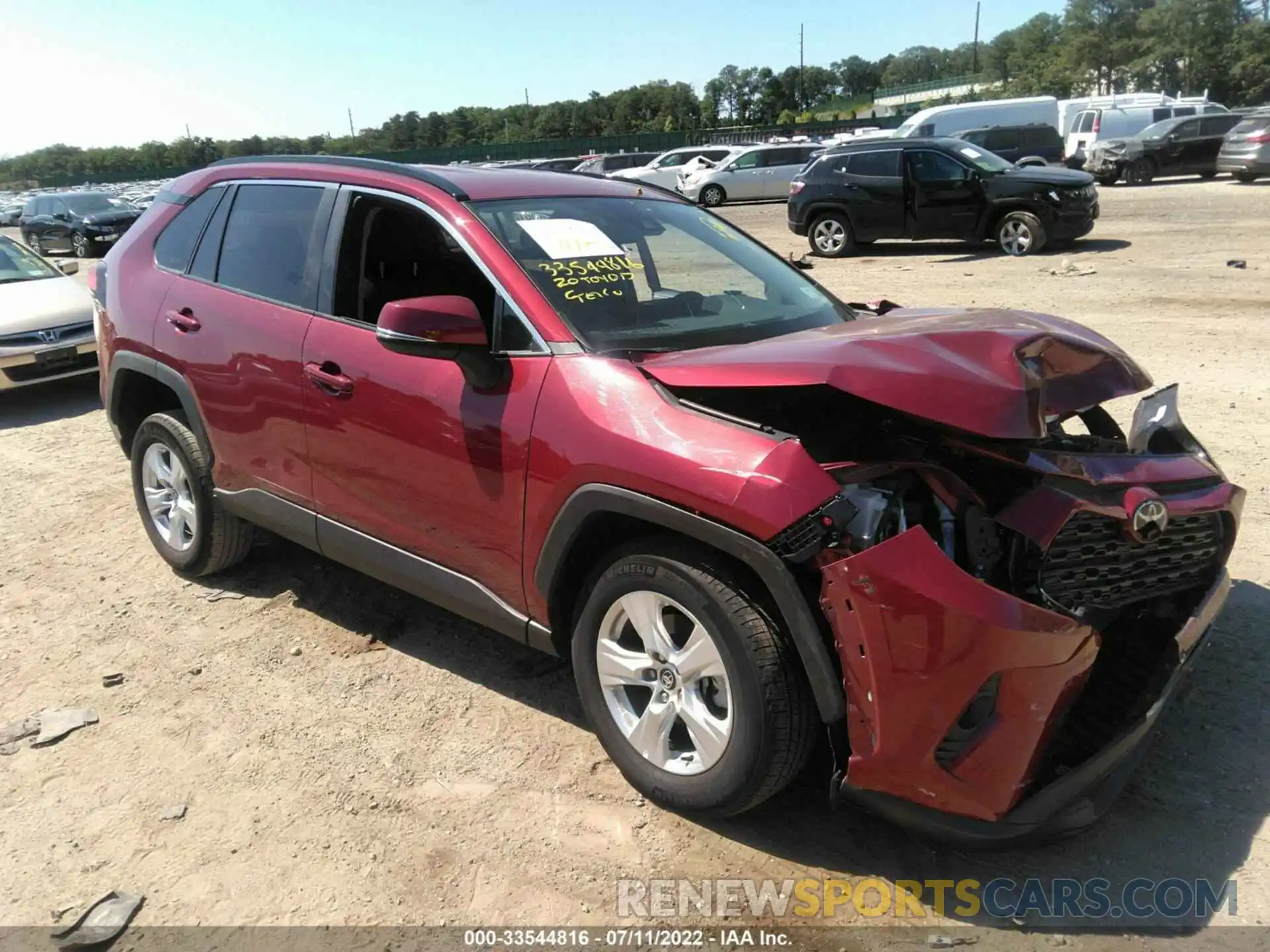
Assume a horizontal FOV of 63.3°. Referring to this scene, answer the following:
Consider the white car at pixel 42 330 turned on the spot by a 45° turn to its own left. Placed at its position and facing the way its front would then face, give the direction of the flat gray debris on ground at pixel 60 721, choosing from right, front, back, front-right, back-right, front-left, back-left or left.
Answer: right

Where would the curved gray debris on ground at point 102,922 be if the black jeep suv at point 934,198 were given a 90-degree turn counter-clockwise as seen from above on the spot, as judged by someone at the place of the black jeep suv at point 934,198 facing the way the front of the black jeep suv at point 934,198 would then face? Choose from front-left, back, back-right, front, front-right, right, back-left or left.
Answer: back

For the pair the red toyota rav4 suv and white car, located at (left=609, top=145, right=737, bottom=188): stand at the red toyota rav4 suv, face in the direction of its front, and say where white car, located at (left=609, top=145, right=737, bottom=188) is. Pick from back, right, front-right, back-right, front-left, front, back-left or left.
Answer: back-left

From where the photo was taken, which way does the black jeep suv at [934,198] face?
to the viewer's right

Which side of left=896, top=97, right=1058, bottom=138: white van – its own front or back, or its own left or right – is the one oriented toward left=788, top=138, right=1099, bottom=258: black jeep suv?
left

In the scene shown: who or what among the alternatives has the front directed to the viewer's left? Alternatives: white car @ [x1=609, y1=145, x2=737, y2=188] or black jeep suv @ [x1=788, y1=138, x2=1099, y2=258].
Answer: the white car

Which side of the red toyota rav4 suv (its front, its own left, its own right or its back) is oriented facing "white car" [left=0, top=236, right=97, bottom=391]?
back

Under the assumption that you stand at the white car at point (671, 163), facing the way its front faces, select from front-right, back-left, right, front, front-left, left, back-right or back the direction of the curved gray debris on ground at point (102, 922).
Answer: left

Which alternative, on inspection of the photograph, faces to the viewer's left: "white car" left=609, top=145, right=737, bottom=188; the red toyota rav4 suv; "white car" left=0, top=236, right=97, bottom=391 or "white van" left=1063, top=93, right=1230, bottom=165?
"white car" left=609, top=145, right=737, bottom=188

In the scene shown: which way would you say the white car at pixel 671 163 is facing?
to the viewer's left

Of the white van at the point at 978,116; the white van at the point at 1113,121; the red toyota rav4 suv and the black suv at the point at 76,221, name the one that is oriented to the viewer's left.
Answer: the white van at the point at 978,116

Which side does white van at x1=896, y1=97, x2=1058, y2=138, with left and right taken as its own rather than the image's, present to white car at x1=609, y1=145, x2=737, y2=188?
front

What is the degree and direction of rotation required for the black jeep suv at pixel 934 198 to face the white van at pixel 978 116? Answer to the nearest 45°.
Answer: approximately 90° to its left

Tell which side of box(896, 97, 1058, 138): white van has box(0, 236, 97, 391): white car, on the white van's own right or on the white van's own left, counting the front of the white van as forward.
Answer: on the white van's own left

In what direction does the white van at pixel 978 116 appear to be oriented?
to the viewer's left
